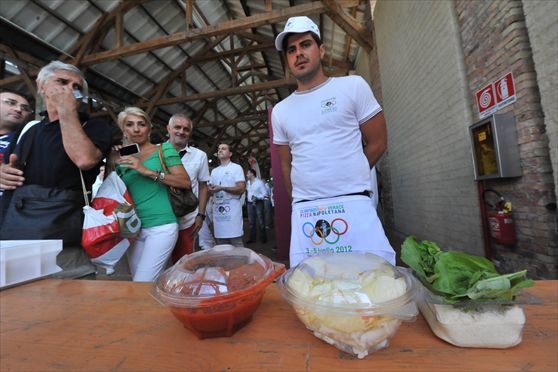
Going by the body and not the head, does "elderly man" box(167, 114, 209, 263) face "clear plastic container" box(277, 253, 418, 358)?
yes

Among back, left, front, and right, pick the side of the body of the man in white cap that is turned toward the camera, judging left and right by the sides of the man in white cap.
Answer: front

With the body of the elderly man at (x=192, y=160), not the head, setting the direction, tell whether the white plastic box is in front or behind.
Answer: in front

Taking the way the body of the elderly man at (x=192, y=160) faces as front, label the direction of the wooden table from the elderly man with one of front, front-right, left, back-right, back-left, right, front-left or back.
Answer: front

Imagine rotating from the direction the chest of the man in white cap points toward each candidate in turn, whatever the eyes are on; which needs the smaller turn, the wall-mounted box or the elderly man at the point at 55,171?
the elderly man

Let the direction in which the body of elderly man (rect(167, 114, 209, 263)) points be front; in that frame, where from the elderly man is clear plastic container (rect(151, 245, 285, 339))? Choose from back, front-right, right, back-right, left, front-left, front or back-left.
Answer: front

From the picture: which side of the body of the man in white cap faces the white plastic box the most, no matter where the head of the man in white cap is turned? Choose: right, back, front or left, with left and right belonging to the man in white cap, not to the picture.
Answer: right

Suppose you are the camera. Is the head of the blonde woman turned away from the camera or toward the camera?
toward the camera

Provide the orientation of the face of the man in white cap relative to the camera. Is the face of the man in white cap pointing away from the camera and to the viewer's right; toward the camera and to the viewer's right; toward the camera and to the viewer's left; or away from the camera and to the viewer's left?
toward the camera and to the viewer's left

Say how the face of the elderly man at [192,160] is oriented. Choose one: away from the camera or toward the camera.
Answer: toward the camera

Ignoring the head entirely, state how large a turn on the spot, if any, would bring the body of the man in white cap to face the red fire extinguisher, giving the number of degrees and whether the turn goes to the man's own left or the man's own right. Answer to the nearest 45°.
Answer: approximately 135° to the man's own left

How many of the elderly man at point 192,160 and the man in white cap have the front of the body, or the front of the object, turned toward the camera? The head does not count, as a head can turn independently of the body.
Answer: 2

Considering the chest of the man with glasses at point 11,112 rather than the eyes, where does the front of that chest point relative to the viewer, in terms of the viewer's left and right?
facing the viewer and to the right of the viewer

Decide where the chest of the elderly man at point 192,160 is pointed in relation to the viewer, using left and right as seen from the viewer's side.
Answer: facing the viewer
